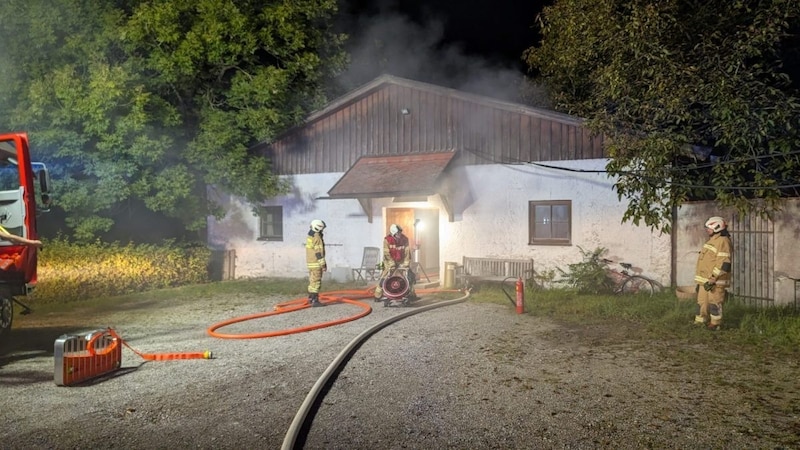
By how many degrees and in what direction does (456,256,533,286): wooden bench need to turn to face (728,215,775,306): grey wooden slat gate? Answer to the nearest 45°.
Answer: approximately 45° to its left

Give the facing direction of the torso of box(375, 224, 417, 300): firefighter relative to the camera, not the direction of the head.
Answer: toward the camera

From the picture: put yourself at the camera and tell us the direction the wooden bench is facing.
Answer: facing the viewer

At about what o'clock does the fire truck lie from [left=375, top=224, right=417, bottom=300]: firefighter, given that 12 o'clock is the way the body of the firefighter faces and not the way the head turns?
The fire truck is roughly at 2 o'clock from the firefighter.

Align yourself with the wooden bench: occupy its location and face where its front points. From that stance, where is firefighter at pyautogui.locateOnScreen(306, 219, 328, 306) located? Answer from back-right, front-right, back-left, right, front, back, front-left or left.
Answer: front-right

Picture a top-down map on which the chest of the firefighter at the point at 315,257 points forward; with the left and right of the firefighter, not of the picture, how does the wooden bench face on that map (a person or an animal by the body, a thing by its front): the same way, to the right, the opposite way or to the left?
to the right

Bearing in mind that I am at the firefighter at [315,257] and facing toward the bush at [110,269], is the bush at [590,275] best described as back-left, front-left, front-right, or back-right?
back-right

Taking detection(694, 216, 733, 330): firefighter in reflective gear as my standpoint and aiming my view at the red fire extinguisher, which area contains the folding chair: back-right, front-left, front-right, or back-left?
front-right

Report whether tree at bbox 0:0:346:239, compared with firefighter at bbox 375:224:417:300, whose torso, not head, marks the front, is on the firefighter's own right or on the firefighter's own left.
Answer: on the firefighter's own right

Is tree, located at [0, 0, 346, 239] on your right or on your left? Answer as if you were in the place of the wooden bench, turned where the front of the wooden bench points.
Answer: on your right

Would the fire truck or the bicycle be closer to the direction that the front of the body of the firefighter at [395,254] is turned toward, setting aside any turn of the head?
the fire truck

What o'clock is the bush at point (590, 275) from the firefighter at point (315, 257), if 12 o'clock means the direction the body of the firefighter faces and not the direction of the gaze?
The bush is roughly at 12 o'clock from the firefighter.

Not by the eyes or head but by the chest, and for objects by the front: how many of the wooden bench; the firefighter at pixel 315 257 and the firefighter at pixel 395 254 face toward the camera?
2

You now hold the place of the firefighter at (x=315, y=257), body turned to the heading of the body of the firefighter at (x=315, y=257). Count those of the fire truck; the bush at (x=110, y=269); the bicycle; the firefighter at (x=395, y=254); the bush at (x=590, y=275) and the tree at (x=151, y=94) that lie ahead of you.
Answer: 3

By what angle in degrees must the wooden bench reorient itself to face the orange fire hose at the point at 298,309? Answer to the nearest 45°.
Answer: approximately 45° to its right

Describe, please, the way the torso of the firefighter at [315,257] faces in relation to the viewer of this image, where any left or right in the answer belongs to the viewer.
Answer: facing to the right of the viewer

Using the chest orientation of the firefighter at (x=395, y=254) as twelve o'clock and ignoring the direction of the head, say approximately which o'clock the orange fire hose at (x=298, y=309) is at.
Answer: The orange fire hose is roughly at 2 o'clock from the firefighter.
